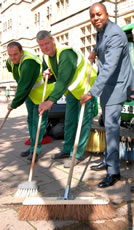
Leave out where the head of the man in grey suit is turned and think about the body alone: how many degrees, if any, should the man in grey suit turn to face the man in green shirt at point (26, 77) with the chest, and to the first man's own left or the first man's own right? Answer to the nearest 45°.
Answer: approximately 45° to the first man's own right

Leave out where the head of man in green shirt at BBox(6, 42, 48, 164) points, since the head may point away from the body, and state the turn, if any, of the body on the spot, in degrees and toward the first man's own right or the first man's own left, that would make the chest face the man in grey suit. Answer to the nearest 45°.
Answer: approximately 90° to the first man's own left

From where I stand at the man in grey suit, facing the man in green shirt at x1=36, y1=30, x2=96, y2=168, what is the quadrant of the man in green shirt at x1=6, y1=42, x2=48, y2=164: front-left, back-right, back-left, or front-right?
front-left

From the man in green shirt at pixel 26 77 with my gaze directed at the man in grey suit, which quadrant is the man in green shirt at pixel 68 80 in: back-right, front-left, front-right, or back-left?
front-left

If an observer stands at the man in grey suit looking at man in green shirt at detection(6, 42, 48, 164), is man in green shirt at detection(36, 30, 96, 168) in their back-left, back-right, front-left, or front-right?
front-right

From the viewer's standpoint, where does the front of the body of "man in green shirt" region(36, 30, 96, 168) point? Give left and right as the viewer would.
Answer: facing the viewer and to the left of the viewer

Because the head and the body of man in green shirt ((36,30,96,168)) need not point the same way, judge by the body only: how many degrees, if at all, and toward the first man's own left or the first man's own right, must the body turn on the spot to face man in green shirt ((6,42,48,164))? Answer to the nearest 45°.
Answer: approximately 45° to the first man's own right

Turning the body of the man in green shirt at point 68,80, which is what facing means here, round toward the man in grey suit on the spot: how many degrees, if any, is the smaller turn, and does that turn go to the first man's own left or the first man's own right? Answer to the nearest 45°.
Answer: approximately 90° to the first man's own left
